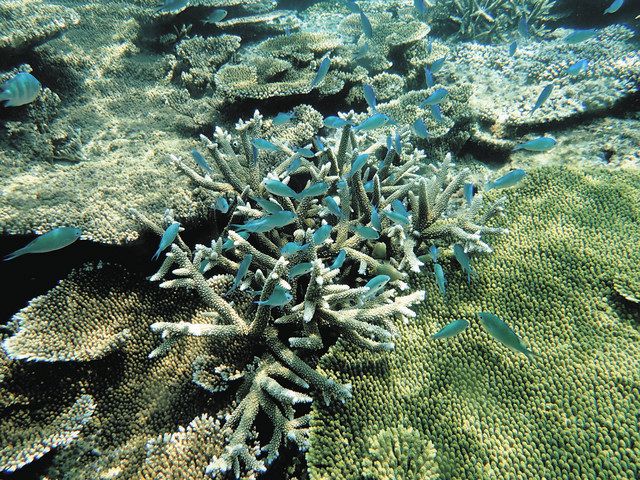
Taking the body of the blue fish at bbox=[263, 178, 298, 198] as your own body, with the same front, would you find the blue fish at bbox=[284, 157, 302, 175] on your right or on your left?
on your right

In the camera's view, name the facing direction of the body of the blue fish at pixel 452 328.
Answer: to the viewer's right

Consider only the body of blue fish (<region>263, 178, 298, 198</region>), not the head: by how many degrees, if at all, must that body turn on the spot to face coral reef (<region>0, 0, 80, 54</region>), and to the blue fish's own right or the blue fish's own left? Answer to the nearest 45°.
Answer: approximately 45° to the blue fish's own right

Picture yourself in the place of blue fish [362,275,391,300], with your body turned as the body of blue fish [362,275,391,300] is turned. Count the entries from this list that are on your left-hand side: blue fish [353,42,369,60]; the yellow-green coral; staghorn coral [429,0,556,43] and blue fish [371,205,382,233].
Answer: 3

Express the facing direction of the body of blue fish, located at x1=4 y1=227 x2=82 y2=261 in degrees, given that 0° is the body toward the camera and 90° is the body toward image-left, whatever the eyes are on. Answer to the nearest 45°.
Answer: approximately 270°

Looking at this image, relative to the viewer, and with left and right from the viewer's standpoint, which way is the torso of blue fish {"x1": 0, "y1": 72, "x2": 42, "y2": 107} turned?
facing to the right of the viewer

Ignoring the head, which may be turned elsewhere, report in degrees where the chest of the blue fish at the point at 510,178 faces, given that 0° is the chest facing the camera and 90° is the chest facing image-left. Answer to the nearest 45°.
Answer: approximately 270°

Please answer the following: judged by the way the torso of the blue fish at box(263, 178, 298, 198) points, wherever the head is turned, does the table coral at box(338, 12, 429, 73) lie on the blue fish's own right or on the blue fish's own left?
on the blue fish's own right

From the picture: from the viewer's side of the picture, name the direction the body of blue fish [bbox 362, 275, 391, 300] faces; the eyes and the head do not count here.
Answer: to the viewer's right

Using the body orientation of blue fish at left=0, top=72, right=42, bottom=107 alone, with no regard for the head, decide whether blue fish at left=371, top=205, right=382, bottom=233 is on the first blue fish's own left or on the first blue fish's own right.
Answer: on the first blue fish's own right

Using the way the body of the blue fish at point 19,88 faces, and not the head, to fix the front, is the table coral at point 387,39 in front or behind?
in front
